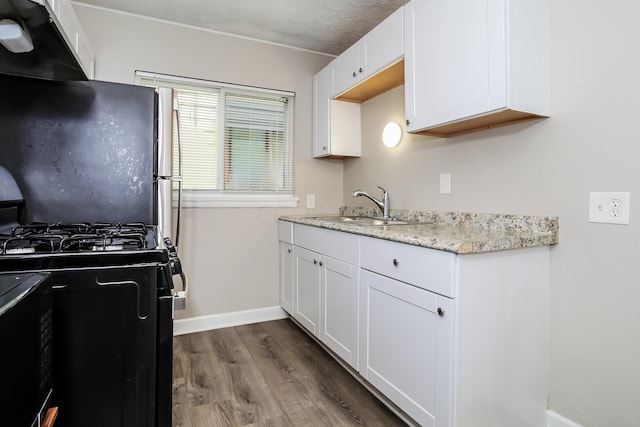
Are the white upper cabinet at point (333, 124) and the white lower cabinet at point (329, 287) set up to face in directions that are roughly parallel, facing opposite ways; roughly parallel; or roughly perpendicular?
roughly parallel

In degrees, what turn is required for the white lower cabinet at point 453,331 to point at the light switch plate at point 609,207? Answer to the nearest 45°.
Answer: approximately 135° to its left

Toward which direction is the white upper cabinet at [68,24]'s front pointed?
to the viewer's right

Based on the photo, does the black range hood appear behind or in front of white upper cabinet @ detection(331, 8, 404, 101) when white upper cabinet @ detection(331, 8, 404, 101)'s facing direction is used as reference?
in front

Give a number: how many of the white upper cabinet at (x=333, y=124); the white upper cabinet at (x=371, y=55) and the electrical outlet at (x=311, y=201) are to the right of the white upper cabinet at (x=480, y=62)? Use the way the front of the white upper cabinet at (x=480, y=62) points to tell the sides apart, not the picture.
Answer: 3

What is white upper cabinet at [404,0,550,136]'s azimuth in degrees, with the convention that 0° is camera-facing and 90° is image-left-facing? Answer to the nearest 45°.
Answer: approximately 45°

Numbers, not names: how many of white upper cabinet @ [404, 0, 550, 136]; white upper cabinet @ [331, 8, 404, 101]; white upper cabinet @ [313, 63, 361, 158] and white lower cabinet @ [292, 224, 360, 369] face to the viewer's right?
0

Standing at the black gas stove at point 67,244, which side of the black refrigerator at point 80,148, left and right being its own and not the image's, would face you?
right

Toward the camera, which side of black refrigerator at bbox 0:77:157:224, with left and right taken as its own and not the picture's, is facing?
right

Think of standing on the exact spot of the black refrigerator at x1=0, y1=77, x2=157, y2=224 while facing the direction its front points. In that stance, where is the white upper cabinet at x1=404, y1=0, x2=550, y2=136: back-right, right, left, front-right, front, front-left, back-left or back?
front-right

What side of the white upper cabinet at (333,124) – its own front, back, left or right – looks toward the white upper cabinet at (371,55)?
left

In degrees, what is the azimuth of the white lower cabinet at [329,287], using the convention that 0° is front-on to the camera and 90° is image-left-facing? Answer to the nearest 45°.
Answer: approximately 45°

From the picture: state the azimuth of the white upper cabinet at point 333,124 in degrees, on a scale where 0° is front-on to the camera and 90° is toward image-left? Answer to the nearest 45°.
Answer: approximately 45°

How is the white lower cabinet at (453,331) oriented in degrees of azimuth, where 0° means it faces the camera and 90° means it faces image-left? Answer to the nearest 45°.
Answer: approximately 45°

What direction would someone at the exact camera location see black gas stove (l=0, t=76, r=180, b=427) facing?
facing to the right of the viewer
